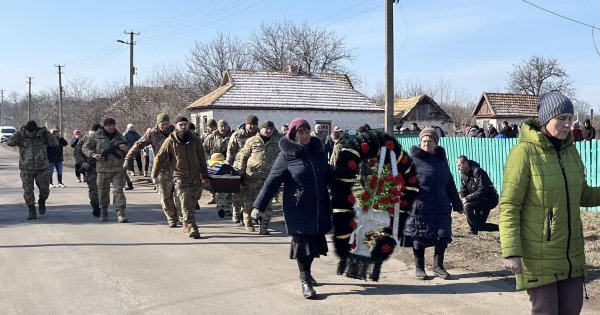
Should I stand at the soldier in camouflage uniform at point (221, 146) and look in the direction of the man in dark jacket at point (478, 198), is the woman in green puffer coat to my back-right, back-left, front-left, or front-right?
front-right

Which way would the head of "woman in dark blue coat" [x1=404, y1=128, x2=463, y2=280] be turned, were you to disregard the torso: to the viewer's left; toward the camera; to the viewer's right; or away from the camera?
toward the camera

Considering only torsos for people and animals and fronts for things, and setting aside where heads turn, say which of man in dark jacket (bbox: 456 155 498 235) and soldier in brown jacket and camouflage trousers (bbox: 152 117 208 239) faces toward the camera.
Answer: the soldier in brown jacket and camouflage trousers

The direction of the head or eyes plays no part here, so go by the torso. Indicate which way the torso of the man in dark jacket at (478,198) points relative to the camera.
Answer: to the viewer's left

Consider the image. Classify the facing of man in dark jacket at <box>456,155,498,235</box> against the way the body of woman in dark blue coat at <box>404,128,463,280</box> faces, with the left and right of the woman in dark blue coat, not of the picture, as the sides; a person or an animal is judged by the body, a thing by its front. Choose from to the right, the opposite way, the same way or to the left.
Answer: to the right

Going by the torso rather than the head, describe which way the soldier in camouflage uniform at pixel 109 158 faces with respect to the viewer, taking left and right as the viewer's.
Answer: facing the viewer

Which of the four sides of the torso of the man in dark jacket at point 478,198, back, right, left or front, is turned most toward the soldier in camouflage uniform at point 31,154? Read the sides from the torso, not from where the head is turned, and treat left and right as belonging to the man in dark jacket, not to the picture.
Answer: front

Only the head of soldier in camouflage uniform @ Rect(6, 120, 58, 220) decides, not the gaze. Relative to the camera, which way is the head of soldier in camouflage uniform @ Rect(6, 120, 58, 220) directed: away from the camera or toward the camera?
toward the camera

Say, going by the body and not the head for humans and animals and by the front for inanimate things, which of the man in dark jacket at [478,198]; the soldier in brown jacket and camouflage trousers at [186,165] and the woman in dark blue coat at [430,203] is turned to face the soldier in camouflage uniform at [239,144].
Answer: the man in dark jacket

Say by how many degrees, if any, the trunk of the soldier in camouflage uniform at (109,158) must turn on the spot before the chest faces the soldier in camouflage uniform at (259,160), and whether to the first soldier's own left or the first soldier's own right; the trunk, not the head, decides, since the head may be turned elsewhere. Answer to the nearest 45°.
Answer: approximately 45° to the first soldier's own left

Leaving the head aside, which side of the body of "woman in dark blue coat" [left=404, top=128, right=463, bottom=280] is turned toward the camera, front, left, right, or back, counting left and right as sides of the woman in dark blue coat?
front

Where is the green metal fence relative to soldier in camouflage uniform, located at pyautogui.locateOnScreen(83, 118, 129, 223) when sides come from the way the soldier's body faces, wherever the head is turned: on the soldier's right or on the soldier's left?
on the soldier's left

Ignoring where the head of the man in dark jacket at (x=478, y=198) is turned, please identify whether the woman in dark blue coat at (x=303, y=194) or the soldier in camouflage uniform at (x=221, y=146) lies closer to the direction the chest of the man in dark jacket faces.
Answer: the soldier in camouflage uniform

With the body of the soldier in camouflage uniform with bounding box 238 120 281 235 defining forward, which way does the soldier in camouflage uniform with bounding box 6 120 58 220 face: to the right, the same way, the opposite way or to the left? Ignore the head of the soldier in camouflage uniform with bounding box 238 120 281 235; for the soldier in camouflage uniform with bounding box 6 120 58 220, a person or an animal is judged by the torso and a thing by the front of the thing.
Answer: the same way

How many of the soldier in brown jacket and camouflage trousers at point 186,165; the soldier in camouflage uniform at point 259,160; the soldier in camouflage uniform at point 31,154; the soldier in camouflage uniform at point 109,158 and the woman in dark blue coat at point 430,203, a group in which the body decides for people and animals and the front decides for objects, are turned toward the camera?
5

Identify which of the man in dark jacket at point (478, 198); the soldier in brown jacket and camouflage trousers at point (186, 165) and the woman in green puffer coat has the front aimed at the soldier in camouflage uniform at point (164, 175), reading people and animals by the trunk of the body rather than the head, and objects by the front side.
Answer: the man in dark jacket
